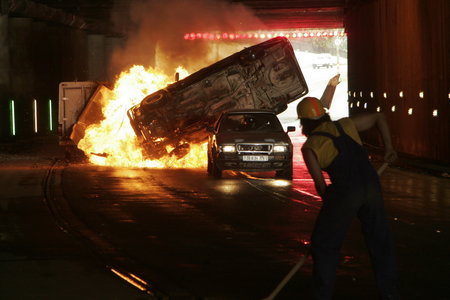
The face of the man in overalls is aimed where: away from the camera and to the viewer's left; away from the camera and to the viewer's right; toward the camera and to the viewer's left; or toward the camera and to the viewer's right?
away from the camera and to the viewer's left

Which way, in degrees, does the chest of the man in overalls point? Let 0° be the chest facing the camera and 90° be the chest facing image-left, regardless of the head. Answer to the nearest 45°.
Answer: approximately 135°

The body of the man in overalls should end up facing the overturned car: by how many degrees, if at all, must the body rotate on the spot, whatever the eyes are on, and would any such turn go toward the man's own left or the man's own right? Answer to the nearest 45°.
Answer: approximately 45° to the man's own right
